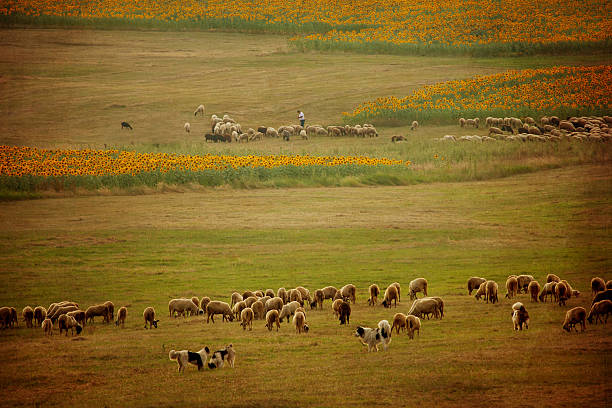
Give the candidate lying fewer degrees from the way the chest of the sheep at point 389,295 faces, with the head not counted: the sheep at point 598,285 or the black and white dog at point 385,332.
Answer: the black and white dog

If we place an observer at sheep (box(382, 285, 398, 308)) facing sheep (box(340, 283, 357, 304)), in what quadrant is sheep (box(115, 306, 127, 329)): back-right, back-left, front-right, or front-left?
front-left

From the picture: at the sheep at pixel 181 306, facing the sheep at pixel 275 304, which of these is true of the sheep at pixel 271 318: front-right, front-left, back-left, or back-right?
front-right

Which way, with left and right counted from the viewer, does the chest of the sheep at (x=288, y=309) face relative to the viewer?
facing the viewer and to the left of the viewer
